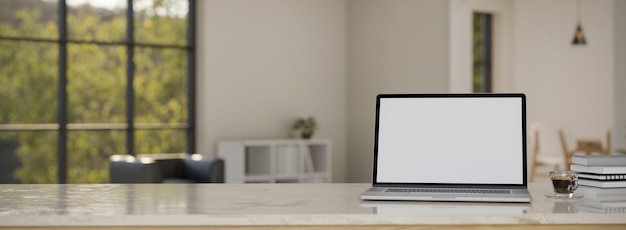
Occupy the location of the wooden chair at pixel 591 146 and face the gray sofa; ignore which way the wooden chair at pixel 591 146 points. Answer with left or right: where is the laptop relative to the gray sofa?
left

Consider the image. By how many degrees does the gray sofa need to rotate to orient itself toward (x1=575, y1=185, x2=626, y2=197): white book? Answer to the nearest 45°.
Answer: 0° — it already faces it

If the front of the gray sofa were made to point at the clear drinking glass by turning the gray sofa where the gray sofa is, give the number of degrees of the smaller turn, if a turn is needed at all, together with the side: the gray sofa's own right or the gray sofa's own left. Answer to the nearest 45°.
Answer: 0° — it already faces it

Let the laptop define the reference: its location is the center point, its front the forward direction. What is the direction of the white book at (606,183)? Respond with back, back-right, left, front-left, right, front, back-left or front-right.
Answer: left

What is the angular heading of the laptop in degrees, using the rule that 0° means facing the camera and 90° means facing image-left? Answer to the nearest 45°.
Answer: approximately 0°

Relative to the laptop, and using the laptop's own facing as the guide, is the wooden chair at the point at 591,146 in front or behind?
behind

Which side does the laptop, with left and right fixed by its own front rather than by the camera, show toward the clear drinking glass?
left

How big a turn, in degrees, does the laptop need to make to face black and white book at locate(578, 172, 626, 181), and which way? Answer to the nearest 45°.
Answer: approximately 90° to its left

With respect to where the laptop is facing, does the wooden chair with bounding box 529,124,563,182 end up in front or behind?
behind

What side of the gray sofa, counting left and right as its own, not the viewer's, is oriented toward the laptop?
front

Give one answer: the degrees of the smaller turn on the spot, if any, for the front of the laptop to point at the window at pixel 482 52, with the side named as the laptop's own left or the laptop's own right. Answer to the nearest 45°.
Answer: approximately 180°

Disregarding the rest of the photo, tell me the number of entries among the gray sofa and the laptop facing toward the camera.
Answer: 2

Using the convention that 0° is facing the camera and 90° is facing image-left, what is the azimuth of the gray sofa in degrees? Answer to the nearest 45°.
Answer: approximately 0°

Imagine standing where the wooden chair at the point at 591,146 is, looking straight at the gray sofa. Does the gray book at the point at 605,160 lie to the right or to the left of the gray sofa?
left
